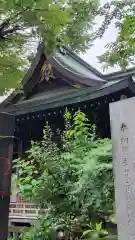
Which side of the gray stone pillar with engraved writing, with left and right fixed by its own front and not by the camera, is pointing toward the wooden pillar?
right

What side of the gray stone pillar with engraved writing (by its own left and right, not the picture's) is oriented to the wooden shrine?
back

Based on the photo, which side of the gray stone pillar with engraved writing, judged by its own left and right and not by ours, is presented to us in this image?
front

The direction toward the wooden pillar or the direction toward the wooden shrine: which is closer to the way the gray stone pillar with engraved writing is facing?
the wooden pillar
